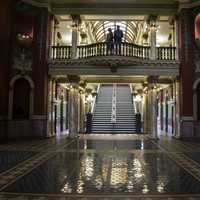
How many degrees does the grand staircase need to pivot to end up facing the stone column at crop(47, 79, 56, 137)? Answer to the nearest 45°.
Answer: approximately 45° to its right

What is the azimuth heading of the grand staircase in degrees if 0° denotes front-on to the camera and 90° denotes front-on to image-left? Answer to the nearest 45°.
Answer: approximately 0°

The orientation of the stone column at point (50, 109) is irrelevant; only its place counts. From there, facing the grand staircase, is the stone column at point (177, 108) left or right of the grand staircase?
right

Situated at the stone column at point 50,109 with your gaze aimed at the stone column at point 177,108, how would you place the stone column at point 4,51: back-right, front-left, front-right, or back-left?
back-right

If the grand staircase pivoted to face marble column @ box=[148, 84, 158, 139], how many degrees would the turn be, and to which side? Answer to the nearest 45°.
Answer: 0° — it already faces it

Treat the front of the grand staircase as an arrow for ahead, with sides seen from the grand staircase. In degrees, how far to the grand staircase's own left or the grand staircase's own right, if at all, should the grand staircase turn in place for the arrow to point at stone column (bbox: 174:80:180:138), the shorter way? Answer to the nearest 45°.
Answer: approximately 45° to the grand staircase's own left
